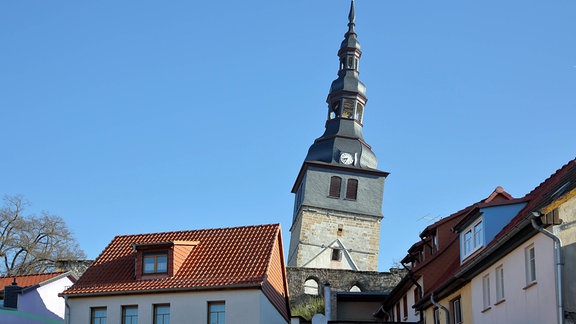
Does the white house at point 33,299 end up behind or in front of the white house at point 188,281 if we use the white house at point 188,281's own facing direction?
behind

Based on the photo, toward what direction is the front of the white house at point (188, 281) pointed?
toward the camera
